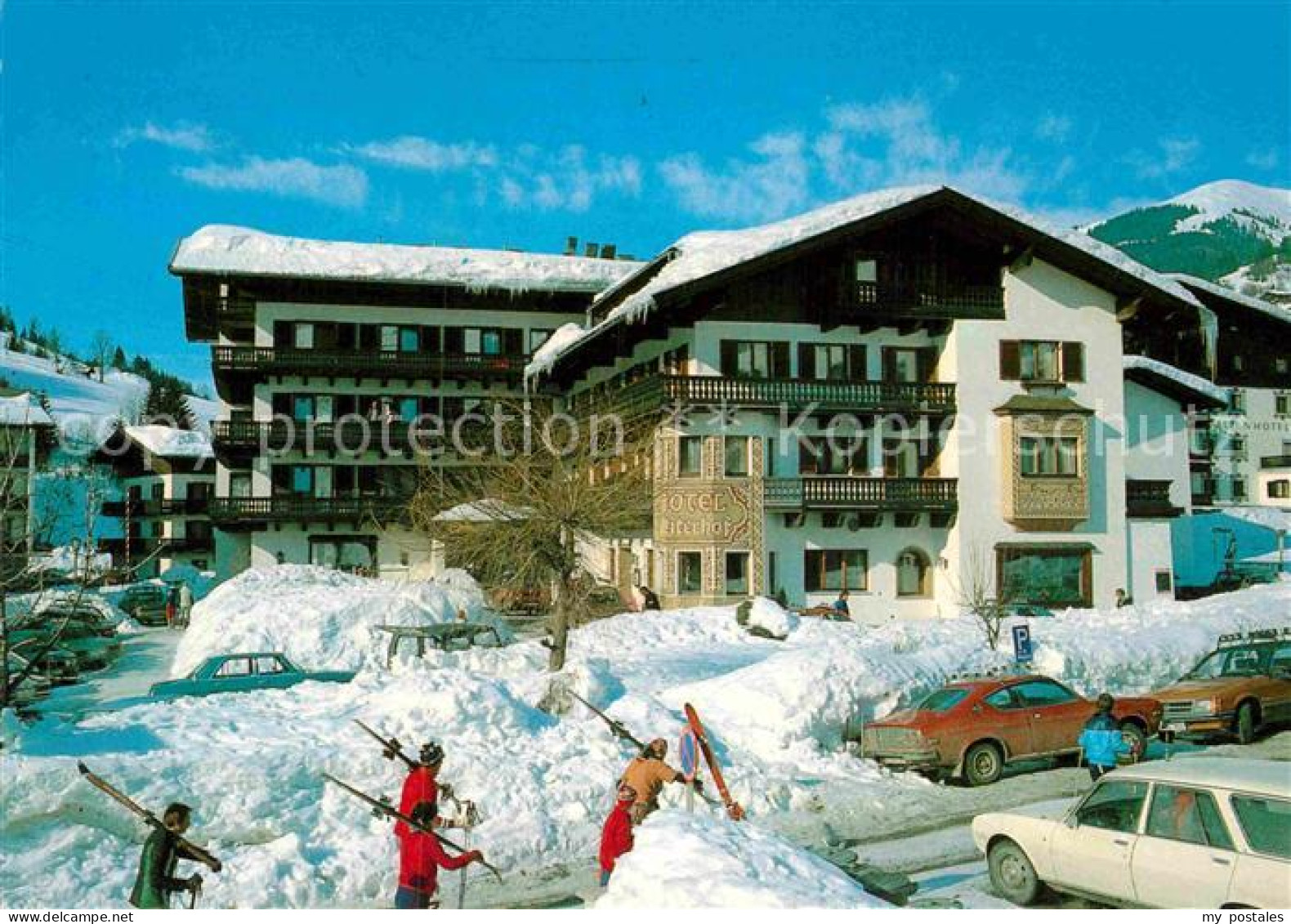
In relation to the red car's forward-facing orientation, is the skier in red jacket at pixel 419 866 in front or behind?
behind

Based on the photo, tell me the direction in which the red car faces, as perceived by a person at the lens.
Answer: facing away from the viewer and to the right of the viewer

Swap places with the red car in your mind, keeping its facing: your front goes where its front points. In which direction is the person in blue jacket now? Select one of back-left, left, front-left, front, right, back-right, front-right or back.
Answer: right

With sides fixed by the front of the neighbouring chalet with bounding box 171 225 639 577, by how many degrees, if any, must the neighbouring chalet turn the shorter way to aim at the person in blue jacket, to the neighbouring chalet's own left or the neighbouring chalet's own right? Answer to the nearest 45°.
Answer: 0° — it already faces them

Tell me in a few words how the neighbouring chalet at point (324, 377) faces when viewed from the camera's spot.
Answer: facing the viewer

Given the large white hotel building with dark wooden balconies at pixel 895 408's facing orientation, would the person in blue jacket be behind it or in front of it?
in front

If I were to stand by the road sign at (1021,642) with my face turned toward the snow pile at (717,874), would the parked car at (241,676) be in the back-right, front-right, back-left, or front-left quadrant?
front-right

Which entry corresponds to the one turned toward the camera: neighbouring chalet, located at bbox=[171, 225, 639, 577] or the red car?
the neighbouring chalet

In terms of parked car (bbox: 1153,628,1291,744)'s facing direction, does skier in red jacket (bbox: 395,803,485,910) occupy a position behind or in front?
in front

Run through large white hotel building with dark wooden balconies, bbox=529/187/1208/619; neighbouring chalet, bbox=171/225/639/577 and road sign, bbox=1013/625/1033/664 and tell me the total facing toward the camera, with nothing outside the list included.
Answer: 3

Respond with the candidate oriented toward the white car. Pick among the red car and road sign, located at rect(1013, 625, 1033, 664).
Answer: the road sign

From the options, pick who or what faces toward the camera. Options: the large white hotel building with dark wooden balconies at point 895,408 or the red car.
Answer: the large white hotel building with dark wooden balconies

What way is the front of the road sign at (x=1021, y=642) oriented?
toward the camera

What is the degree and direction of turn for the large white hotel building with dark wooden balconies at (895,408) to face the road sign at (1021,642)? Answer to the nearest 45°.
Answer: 0° — it already faces it

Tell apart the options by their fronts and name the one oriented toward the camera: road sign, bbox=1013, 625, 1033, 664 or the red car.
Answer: the road sign

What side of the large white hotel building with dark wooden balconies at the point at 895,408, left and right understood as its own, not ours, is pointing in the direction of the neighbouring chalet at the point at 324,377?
right

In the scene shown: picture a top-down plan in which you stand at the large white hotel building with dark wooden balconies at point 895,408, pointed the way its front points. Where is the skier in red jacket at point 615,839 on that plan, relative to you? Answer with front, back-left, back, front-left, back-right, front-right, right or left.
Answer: front

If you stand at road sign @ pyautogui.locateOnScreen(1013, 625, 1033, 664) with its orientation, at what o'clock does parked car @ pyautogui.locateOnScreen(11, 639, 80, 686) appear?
The parked car is roughly at 3 o'clock from the road sign.
